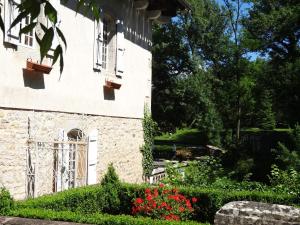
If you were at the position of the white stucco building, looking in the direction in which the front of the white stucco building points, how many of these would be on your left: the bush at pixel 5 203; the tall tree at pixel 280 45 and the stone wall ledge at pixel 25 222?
1

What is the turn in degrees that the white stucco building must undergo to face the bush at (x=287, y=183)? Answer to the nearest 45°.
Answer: approximately 45° to its left

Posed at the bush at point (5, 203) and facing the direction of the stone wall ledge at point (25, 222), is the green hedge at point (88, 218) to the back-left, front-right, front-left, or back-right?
front-left

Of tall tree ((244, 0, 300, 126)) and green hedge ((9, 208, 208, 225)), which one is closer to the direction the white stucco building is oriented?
the green hedge

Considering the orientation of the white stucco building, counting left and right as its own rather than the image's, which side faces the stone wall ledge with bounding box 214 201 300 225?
front

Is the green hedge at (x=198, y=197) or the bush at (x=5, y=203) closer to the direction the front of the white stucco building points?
the green hedge

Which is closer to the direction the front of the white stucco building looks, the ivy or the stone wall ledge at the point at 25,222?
the stone wall ledge

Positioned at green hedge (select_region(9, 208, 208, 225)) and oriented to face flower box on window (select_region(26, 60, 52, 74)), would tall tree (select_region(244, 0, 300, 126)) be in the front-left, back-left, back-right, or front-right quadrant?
front-right

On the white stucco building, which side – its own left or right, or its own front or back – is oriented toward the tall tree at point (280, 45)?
left

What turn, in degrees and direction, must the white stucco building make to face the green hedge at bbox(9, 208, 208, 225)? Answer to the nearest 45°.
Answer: approximately 45° to its right
